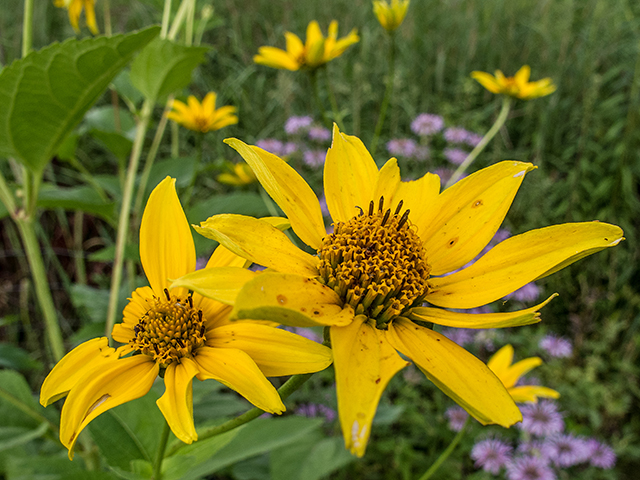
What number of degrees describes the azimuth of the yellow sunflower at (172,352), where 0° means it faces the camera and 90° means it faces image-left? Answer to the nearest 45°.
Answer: approximately 0°

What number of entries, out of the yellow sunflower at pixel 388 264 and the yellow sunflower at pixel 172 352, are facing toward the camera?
2

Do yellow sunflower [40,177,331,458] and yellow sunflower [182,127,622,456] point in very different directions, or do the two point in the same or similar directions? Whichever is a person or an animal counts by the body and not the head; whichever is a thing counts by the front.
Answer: same or similar directions

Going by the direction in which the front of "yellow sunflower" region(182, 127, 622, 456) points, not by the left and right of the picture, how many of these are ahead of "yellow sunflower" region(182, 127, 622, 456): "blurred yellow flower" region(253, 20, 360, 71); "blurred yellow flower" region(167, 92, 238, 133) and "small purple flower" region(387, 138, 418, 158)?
0

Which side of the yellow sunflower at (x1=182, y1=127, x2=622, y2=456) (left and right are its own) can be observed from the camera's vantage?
front

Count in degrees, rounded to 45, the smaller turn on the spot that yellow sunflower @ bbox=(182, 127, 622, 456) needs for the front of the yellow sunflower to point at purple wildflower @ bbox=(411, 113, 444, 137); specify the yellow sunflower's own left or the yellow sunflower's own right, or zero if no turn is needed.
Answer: approximately 180°

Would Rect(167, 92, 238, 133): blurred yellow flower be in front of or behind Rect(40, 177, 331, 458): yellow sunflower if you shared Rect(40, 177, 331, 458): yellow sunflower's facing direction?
behind

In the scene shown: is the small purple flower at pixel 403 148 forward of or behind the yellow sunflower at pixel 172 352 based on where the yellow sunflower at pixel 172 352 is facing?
behind

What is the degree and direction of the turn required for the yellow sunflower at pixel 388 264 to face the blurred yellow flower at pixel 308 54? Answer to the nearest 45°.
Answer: approximately 180°

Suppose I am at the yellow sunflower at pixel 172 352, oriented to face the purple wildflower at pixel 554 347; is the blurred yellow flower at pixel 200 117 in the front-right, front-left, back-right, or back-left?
front-left

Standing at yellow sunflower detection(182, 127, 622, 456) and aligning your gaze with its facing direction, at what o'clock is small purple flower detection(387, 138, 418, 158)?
The small purple flower is roughly at 6 o'clock from the yellow sunflower.
